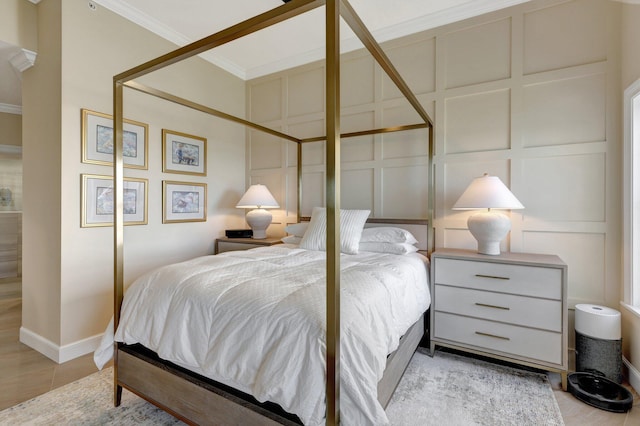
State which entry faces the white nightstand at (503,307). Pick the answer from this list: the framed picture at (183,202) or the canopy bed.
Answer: the framed picture

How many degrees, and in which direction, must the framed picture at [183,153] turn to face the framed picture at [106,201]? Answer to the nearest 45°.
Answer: approximately 90° to its right

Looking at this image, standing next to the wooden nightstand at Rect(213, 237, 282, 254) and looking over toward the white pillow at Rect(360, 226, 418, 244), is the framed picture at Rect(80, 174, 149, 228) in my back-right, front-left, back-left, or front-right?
back-right

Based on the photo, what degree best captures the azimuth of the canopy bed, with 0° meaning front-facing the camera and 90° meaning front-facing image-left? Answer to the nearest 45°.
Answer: approximately 45°

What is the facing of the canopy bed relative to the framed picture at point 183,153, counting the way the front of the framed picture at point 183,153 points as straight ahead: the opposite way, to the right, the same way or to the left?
to the right

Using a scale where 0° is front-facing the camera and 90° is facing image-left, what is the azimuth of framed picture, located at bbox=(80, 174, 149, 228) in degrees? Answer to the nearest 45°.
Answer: approximately 315°

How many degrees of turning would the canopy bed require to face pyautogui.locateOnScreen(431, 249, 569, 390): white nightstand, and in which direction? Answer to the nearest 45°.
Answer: approximately 135° to its left

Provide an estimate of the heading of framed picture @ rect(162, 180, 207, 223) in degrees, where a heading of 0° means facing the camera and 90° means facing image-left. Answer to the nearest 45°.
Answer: approximately 315°
